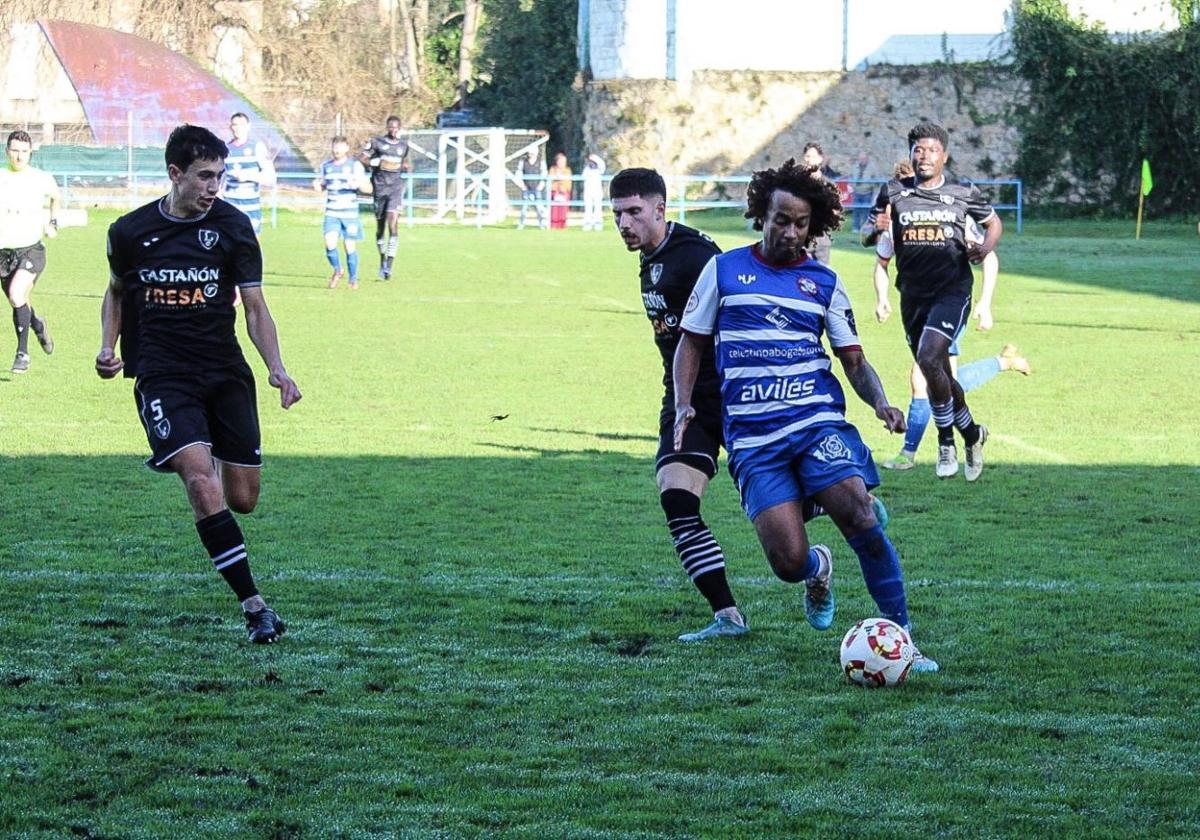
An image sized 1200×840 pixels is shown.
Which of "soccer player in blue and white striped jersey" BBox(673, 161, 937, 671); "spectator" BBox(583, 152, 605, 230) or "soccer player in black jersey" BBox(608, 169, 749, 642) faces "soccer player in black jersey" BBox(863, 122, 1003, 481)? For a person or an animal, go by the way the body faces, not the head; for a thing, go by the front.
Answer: the spectator

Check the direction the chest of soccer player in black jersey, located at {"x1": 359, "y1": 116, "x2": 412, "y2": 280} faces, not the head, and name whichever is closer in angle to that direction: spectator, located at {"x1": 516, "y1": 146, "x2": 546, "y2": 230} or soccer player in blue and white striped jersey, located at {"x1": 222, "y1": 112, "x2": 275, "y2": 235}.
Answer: the soccer player in blue and white striped jersey

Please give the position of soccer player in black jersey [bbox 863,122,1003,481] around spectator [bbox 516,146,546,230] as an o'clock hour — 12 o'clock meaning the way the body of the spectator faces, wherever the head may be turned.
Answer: The soccer player in black jersey is roughly at 12 o'clock from the spectator.

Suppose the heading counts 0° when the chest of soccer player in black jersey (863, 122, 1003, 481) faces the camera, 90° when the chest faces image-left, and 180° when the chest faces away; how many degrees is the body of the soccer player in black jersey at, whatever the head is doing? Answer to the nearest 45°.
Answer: approximately 0°

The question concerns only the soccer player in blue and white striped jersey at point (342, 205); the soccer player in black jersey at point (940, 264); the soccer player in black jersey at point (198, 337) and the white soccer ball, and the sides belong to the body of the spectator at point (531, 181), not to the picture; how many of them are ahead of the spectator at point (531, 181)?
4

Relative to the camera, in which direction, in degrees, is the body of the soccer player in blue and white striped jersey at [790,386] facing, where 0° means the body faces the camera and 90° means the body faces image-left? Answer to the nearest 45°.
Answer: approximately 0°

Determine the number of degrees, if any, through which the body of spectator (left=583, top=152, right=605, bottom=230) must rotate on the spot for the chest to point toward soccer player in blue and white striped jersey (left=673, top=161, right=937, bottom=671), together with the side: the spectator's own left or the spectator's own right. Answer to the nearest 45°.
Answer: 0° — they already face them

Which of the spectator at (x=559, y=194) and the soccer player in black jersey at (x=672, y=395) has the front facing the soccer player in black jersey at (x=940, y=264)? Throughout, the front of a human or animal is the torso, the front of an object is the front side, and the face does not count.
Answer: the spectator

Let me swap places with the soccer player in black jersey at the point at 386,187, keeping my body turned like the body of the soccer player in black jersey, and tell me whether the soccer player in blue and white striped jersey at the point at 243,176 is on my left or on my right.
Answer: on my right
